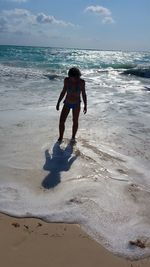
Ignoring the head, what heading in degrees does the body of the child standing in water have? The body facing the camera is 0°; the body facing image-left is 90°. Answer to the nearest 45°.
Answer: approximately 0°
